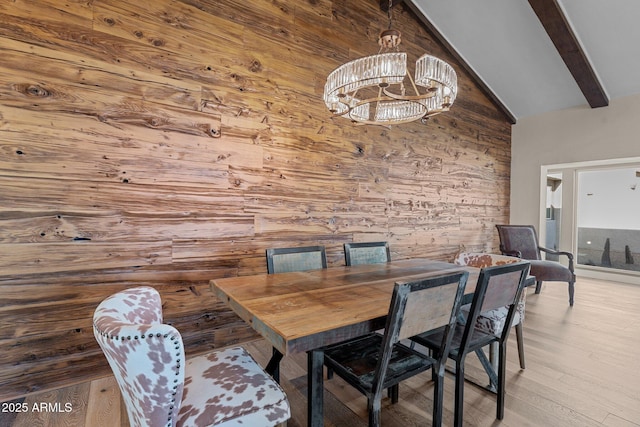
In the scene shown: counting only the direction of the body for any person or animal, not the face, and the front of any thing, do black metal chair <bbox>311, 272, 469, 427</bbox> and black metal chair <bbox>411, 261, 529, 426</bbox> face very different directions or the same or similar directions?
same or similar directions

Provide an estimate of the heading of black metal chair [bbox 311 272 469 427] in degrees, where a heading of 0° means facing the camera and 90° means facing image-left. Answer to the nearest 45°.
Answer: approximately 135°

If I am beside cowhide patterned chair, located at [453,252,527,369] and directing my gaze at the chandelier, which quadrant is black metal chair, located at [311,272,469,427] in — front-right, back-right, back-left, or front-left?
front-left

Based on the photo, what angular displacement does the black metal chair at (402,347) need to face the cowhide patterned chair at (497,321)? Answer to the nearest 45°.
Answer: approximately 90° to its right

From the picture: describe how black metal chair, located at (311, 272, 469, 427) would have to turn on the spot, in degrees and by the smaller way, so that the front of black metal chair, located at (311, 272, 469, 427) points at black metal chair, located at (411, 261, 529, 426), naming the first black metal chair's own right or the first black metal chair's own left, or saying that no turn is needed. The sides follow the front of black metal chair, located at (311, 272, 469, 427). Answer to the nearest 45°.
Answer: approximately 90° to the first black metal chair's own right

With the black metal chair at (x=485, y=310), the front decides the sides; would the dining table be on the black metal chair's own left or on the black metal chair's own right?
on the black metal chair's own left

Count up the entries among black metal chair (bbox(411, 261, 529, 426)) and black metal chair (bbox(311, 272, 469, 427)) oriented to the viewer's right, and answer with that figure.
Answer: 0

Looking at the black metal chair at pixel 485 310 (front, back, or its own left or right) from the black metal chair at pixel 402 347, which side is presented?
left

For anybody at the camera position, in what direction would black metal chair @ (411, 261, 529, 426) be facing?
facing away from the viewer and to the left of the viewer

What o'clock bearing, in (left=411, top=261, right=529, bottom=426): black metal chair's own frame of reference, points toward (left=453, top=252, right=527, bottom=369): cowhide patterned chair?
The cowhide patterned chair is roughly at 2 o'clock from the black metal chair.
